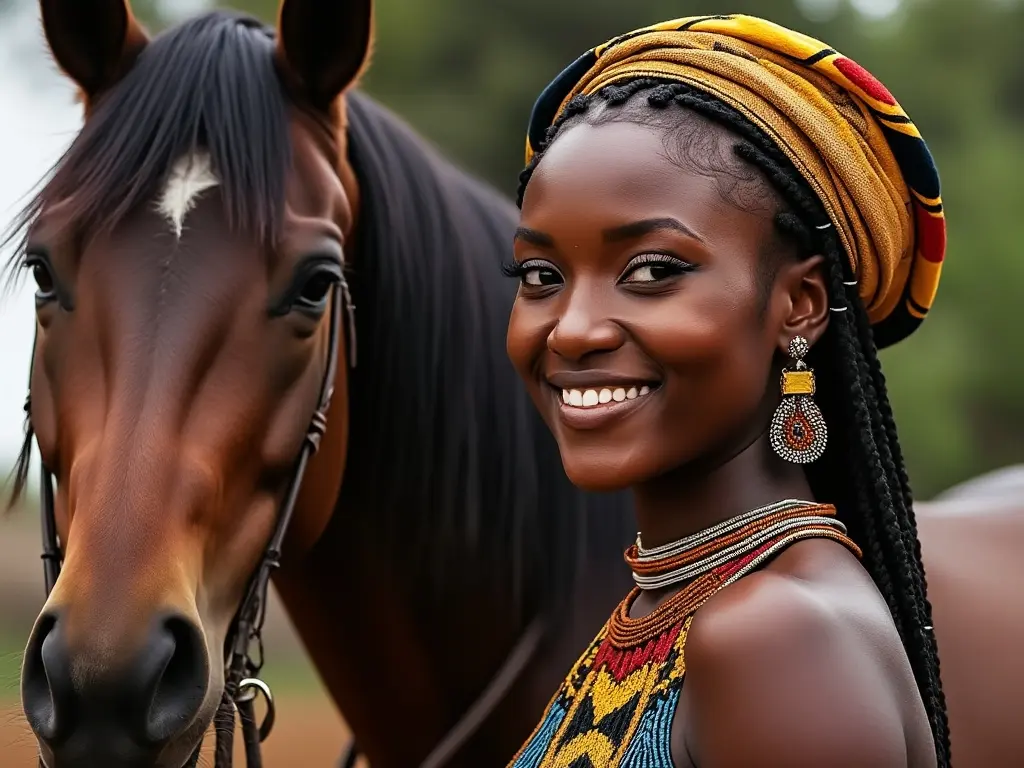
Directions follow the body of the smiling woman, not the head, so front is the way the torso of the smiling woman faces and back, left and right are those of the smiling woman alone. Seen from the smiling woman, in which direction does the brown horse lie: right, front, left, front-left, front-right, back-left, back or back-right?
right

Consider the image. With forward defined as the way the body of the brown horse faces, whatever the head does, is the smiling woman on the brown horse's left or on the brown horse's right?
on the brown horse's left

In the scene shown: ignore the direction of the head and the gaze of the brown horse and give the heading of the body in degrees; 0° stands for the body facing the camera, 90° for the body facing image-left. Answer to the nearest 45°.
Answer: approximately 45°

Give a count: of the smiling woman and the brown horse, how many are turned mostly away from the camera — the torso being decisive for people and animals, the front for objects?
0

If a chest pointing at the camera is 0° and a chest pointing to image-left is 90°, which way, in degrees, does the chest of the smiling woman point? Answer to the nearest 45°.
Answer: approximately 45°
